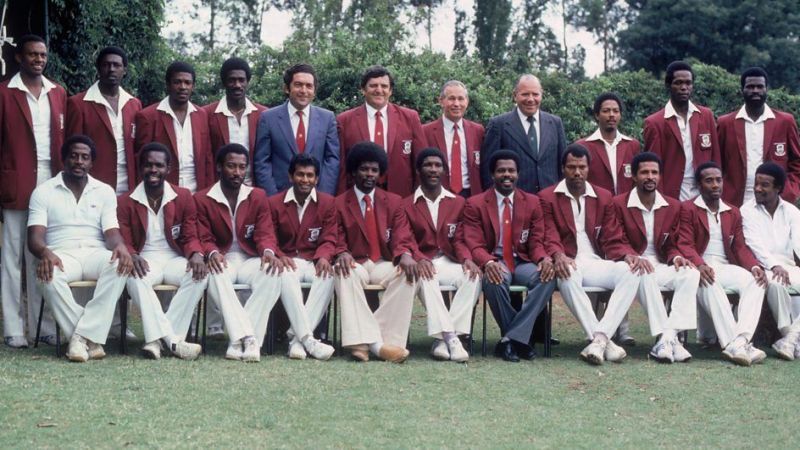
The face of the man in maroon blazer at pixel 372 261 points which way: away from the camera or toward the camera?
toward the camera

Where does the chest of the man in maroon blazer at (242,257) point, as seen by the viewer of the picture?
toward the camera

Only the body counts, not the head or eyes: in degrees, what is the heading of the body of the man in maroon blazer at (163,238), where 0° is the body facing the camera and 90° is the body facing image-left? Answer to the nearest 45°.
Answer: approximately 0°

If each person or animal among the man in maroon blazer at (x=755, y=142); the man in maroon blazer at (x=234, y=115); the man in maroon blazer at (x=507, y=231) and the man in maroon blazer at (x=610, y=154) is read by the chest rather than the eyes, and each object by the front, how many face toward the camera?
4

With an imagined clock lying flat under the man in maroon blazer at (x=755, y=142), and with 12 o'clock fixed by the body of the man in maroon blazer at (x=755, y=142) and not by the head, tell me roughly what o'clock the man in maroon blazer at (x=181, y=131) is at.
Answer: the man in maroon blazer at (x=181, y=131) is roughly at 2 o'clock from the man in maroon blazer at (x=755, y=142).

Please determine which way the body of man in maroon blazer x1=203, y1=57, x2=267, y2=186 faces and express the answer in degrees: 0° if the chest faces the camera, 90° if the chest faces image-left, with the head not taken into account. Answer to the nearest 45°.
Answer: approximately 0°

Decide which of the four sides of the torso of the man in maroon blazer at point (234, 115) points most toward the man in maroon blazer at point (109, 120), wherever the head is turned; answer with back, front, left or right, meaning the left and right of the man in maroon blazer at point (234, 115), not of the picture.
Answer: right

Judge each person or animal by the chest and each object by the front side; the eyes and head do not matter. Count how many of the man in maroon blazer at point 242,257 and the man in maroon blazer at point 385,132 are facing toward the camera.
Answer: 2

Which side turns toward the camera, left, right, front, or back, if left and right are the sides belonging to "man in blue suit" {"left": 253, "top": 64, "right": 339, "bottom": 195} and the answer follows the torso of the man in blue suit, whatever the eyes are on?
front

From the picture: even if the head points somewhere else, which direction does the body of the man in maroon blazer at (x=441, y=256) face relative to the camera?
toward the camera

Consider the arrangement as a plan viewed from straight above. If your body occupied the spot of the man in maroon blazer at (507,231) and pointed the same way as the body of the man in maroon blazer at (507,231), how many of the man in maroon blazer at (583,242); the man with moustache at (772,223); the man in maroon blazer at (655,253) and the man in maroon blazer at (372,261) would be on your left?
3

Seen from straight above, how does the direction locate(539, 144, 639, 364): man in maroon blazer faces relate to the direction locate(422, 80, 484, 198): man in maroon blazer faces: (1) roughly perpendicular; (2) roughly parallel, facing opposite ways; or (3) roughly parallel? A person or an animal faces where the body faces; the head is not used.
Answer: roughly parallel

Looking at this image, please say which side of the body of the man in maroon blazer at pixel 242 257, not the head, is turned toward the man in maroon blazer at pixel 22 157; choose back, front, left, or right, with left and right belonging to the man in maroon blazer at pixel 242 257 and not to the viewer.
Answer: right
